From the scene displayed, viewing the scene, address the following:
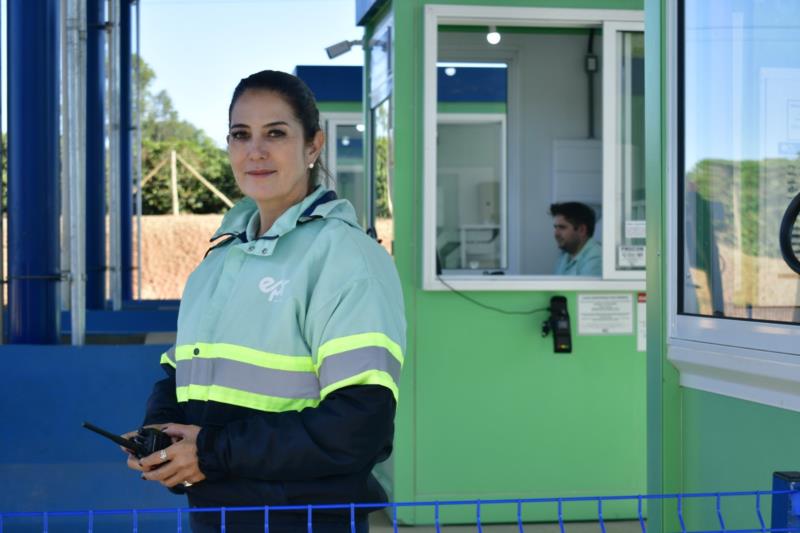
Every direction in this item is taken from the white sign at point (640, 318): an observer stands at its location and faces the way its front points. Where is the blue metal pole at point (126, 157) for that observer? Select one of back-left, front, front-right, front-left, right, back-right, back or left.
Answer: back-right

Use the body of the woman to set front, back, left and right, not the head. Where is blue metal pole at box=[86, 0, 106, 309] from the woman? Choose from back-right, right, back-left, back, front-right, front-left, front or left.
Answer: back-right

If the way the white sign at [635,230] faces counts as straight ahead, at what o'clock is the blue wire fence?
The blue wire fence is roughly at 12 o'clock from the white sign.

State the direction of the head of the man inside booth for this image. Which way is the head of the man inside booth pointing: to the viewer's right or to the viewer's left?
to the viewer's left

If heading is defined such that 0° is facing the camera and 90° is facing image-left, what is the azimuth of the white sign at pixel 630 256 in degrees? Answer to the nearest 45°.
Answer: approximately 0°

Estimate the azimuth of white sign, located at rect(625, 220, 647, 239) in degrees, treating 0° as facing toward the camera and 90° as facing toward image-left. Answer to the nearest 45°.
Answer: approximately 0°

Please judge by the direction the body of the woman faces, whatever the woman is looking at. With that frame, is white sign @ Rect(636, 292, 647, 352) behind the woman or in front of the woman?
behind
